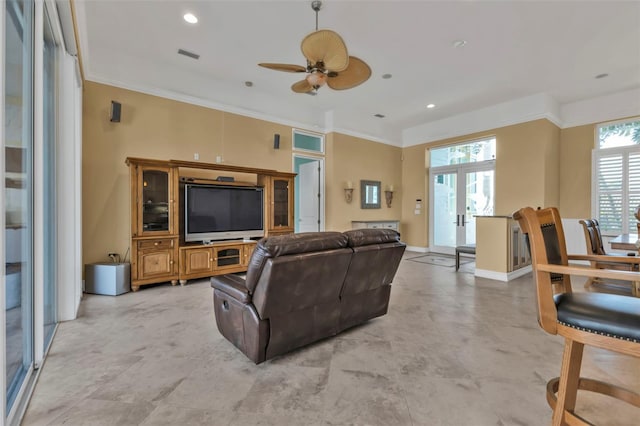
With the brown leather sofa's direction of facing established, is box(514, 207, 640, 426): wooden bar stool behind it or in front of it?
behind

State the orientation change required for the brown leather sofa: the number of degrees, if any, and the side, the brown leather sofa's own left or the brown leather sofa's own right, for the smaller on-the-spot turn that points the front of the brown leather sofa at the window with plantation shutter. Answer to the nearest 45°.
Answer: approximately 90° to the brown leather sofa's own right

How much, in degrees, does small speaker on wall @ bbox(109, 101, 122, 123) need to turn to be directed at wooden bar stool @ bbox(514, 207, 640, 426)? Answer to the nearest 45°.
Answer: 0° — it already faces it

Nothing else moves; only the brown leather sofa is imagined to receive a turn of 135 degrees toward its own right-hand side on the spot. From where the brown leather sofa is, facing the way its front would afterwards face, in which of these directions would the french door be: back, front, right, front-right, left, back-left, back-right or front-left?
front-left

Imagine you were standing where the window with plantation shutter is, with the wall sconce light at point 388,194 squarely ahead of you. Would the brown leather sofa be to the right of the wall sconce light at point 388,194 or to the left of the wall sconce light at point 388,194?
left

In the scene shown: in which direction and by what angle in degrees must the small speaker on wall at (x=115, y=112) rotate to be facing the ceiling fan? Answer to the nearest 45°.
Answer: approximately 45° to its left

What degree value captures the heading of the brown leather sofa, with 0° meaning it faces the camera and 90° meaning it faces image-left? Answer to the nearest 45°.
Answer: approximately 135°

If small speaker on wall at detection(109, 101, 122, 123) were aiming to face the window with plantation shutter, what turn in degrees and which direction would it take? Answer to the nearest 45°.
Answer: approximately 45° to its left

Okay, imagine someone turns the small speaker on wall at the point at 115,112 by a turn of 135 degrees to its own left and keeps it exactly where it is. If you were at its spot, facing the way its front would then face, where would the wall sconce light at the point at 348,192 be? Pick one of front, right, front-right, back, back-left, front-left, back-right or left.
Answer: front-right

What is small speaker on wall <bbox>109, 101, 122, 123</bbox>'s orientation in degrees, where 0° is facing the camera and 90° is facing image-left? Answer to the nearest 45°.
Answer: approximately 0°

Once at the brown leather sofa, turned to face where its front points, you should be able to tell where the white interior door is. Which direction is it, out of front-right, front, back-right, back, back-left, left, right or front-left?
front-right

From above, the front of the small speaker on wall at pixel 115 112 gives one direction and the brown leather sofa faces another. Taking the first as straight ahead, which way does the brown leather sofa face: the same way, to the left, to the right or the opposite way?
the opposite way

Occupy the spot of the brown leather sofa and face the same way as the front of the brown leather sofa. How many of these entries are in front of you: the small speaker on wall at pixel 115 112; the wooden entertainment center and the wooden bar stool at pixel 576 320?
2

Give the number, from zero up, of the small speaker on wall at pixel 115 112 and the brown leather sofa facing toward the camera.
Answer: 1
